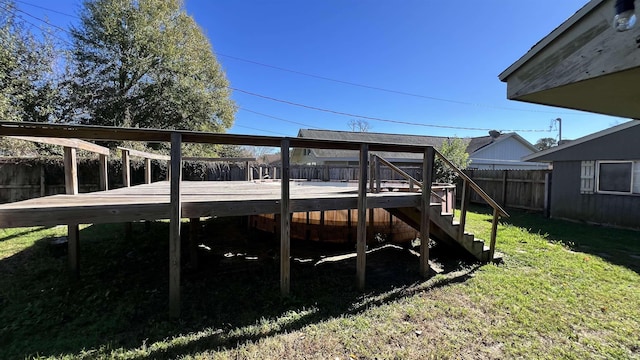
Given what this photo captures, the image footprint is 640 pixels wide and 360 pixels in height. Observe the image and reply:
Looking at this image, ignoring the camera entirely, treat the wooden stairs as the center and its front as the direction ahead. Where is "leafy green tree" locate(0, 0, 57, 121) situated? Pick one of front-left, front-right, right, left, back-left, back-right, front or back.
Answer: back

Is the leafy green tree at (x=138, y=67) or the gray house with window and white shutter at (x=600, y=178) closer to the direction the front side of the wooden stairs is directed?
the gray house with window and white shutter

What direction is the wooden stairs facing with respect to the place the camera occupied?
facing to the right of the viewer

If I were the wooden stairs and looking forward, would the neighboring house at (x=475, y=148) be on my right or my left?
on my left

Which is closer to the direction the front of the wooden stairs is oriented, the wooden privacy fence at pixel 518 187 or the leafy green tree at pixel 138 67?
the wooden privacy fence

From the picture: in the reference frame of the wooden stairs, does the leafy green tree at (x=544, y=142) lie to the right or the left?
on its left

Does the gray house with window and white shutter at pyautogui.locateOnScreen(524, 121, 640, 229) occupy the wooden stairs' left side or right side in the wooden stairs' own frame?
on its left
